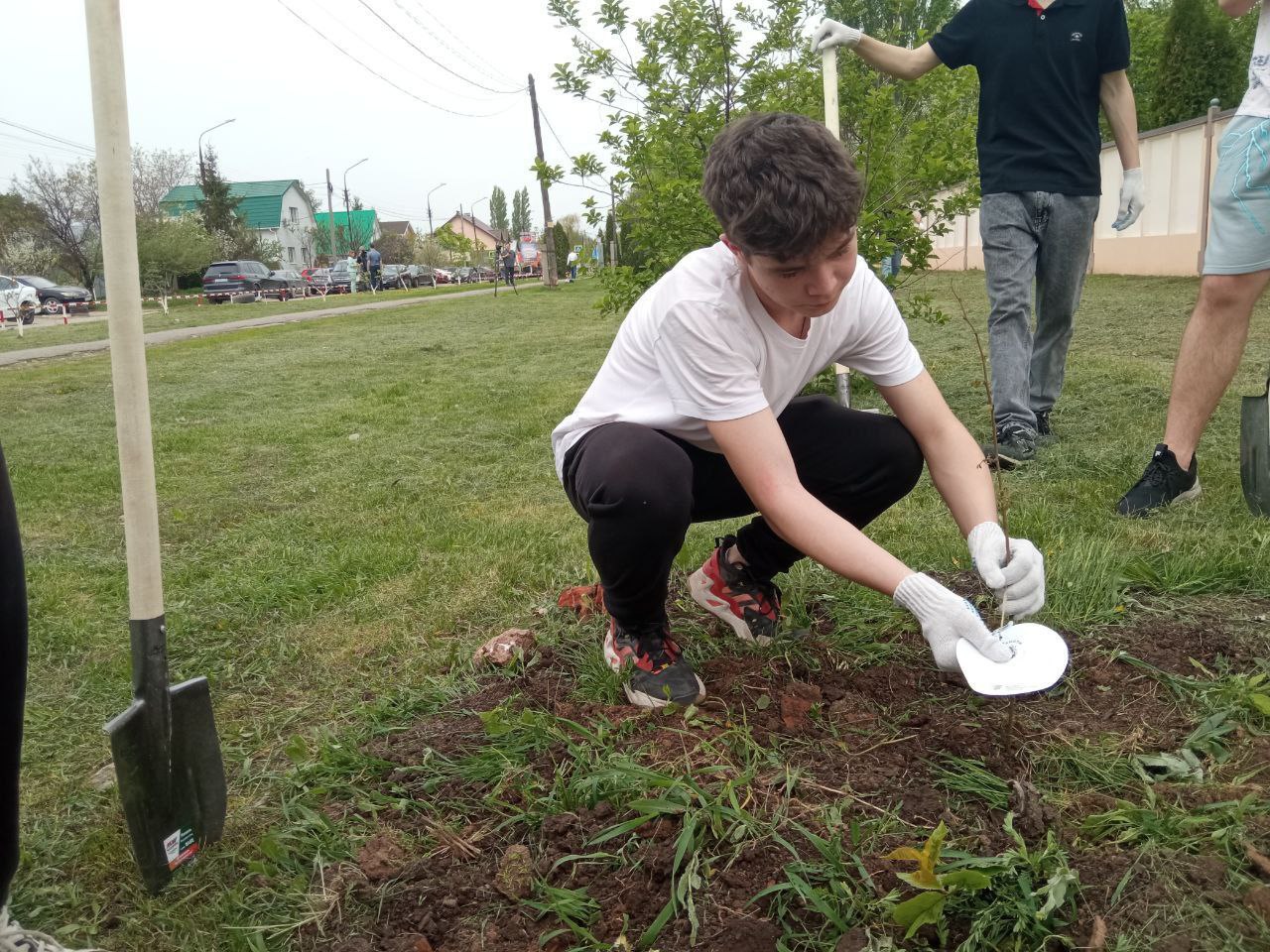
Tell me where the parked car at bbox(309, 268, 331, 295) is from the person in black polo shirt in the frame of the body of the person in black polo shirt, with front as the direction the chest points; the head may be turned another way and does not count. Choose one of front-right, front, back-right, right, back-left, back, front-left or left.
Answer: back-right

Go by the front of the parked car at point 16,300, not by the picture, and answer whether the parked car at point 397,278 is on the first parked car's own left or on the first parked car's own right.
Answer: on the first parked car's own left

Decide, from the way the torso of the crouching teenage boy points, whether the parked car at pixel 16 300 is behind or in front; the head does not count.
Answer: behind

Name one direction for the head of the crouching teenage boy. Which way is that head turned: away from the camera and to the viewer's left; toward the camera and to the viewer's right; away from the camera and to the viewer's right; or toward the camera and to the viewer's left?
toward the camera and to the viewer's right

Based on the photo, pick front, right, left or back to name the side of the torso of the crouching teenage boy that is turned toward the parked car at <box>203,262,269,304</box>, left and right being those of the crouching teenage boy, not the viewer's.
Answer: back

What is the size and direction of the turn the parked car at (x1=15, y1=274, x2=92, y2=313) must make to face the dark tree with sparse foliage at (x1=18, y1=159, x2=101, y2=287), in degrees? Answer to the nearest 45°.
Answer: approximately 135° to its left

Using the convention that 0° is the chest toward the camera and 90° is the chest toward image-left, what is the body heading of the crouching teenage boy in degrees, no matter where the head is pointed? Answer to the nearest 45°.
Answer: approximately 315°
